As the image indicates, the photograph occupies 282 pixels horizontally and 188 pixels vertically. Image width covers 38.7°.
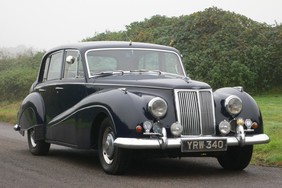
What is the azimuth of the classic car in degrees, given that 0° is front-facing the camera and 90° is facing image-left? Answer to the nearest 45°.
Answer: approximately 315°
